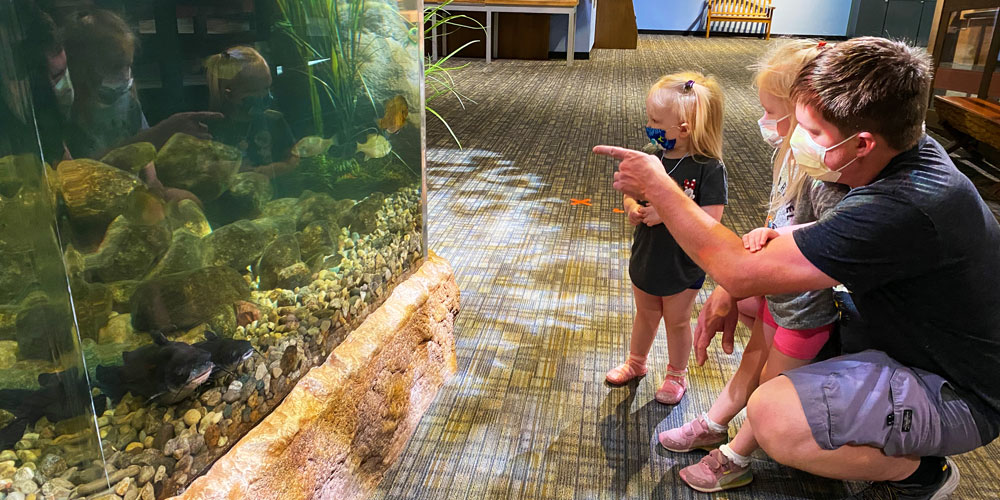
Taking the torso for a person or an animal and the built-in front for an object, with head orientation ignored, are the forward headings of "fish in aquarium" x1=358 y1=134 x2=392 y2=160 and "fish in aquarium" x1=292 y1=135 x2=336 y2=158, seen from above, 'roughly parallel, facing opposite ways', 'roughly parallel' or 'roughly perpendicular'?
roughly parallel, facing opposite ways

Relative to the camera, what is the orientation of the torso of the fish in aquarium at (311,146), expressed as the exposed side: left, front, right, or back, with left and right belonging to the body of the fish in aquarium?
left

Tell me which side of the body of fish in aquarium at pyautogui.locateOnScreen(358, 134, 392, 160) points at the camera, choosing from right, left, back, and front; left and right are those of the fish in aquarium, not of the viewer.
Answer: right

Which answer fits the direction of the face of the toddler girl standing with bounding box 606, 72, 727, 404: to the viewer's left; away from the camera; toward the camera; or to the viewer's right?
to the viewer's left

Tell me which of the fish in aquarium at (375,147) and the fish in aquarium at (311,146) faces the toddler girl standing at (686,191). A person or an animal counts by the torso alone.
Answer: the fish in aquarium at (375,147)

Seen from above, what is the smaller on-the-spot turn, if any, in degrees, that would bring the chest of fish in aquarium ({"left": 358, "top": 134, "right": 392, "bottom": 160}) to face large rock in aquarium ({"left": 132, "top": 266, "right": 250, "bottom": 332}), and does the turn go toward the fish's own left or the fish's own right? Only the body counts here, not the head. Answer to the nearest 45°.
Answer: approximately 135° to the fish's own right

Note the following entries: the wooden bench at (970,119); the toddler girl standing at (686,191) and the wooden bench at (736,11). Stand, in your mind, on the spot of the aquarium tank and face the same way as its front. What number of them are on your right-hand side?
0

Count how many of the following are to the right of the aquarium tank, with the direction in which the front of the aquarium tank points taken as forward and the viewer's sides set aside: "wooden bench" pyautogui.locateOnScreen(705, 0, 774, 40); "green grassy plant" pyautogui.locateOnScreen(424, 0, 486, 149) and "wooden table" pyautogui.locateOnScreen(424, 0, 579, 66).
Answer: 0

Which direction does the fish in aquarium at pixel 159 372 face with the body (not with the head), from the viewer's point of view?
to the viewer's right

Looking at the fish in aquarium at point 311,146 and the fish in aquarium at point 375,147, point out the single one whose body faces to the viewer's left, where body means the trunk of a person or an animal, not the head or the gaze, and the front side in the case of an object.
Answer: the fish in aquarium at point 311,146

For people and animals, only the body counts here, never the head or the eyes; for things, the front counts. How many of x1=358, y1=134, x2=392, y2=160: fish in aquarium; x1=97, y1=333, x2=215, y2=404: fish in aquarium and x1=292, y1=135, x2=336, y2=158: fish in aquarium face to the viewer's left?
1
